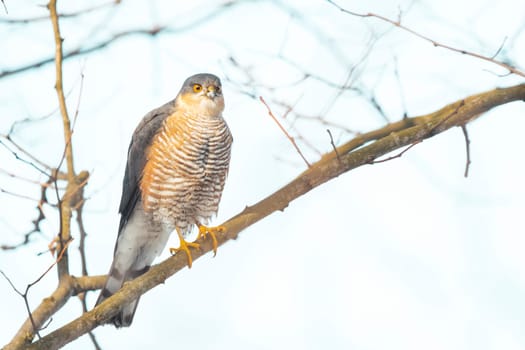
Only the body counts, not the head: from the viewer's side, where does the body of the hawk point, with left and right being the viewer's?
facing the viewer and to the right of the viewer

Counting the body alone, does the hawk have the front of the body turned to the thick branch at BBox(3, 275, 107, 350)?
no

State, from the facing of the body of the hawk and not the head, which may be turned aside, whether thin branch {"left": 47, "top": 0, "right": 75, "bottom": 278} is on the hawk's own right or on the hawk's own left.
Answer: on the hawk's own right
